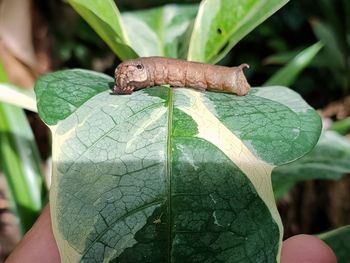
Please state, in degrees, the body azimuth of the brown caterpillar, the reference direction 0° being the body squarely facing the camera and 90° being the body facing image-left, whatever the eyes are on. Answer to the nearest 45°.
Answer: approximately 90°
